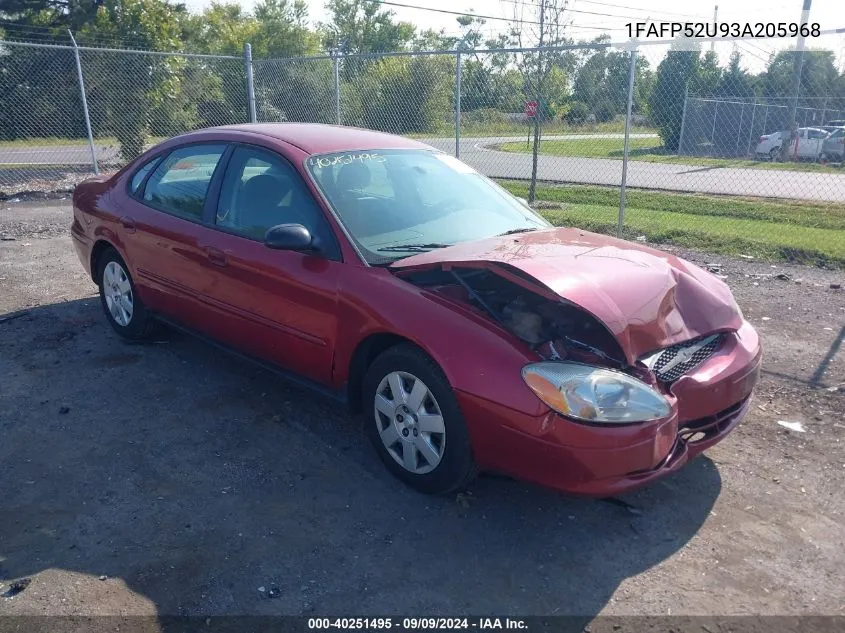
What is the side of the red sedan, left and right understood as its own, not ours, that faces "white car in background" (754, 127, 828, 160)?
left

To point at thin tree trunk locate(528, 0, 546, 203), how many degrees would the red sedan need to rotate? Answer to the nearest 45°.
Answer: approximately 135° to its left

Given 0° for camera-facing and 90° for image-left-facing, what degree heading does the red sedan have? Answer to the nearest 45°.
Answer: approximately 315°

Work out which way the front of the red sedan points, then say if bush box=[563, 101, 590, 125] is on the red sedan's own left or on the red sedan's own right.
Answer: on the red sedan's own left

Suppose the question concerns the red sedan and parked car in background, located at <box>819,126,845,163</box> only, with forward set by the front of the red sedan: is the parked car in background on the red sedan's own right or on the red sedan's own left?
on the red sedan's own left

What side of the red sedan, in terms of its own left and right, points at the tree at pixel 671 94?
left

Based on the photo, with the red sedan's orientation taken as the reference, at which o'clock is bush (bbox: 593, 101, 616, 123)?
The bush is roughly at 8 o'clock from the red sedan.

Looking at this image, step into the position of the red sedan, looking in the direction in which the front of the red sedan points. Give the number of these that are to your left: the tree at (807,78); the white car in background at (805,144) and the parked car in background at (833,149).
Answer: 3

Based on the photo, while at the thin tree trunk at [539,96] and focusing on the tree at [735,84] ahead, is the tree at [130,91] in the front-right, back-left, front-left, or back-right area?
back-left

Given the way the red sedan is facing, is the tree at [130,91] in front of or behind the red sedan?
behind

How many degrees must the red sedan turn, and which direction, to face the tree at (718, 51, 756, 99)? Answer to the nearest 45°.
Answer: approximately 90° to its left
